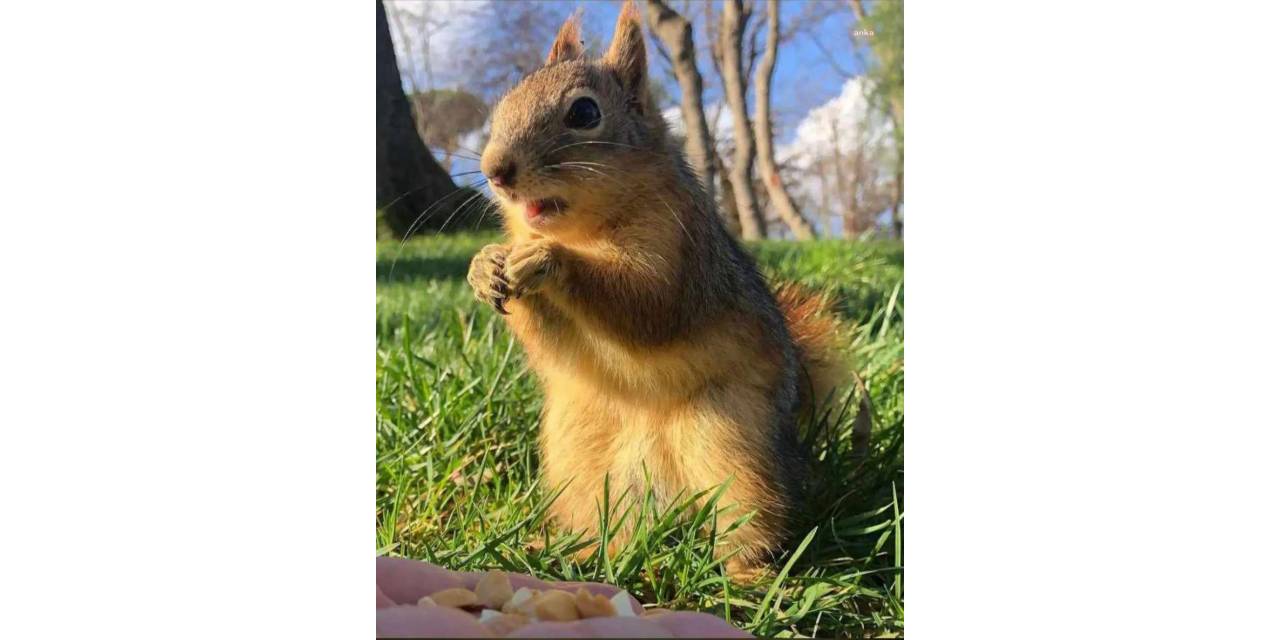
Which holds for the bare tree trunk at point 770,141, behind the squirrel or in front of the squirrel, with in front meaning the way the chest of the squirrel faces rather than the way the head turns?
behind

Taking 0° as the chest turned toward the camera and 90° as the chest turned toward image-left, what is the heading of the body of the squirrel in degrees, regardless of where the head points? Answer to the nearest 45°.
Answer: approximately 45°
